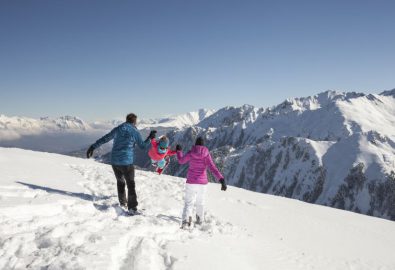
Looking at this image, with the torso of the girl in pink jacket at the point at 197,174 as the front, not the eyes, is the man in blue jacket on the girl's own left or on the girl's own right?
on the girl's own left

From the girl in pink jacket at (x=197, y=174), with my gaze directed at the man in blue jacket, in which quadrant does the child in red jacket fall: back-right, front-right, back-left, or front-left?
front-right

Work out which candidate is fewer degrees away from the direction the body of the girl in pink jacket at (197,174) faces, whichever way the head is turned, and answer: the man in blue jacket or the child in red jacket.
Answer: the child in red jacket

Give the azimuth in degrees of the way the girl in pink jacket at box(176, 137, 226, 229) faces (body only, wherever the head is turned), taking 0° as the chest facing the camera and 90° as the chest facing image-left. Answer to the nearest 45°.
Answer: approximately 180°

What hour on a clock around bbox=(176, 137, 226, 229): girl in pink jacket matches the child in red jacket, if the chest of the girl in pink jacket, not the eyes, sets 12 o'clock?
The child in red jacket is roughly at 11 o'clock from the girl in pink jacket.
